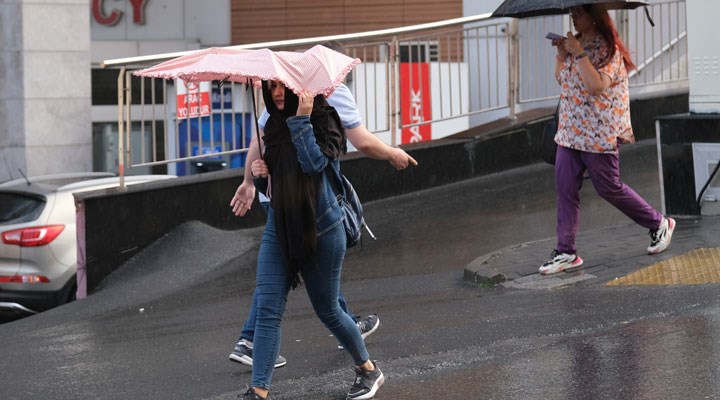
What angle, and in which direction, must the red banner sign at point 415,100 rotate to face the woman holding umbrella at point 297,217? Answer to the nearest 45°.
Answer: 0° — it already faces them

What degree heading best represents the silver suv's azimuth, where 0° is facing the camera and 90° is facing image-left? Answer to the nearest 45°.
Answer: approximately 225°

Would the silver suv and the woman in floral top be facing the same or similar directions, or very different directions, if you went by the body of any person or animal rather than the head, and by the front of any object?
very different directions

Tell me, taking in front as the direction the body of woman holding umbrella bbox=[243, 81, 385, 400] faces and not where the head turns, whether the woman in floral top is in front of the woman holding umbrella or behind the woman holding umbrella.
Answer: behind

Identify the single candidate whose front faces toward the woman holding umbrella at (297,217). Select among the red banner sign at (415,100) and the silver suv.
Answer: the red banner sign

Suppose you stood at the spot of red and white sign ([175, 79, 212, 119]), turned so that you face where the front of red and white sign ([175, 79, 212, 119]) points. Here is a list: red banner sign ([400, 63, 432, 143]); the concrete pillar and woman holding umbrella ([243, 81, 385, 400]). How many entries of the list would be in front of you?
1

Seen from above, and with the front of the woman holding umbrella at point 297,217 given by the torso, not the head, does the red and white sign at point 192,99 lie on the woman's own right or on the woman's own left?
on the woman's own right

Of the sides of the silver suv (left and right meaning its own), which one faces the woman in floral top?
right

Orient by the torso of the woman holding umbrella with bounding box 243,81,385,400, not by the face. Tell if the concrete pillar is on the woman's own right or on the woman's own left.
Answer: on the woman's own right

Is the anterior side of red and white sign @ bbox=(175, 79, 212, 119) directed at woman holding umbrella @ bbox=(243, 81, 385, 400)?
yes

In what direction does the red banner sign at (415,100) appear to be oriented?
toward the camera

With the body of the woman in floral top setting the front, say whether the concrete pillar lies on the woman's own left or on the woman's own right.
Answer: on the woman's own right

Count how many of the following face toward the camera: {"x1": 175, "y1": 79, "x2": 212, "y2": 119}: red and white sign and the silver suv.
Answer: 1

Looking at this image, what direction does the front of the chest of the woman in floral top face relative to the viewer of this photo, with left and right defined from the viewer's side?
facing the viewer and to the left of the viewer

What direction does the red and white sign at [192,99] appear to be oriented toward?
toward the camera
